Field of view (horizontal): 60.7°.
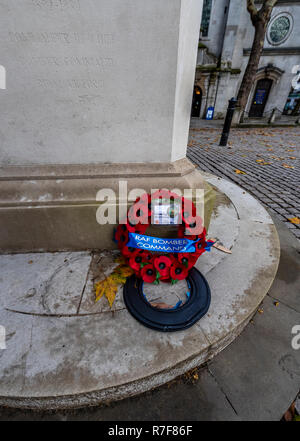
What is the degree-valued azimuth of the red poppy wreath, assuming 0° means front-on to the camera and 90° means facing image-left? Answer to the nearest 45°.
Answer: approximately 0°

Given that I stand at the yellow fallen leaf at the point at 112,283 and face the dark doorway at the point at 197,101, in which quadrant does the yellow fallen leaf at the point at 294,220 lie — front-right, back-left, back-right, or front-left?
front-right

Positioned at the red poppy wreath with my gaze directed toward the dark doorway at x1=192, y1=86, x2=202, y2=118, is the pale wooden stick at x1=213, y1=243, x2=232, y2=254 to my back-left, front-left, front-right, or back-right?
front-right

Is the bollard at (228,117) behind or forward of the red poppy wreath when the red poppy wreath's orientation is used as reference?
behind

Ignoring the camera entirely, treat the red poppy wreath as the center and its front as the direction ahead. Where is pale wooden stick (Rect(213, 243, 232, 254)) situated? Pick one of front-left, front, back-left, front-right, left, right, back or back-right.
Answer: back-left
